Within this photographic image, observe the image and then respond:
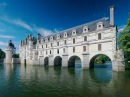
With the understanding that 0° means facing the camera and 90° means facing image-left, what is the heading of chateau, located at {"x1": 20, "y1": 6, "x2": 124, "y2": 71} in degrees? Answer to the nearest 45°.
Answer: approximately 45°
